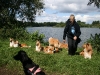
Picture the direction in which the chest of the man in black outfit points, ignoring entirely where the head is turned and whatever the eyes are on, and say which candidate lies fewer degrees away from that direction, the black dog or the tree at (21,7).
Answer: the black dog

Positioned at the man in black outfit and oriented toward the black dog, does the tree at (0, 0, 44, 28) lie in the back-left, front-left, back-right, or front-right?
back-right

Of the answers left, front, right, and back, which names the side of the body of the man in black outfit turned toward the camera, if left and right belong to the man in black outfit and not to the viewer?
front

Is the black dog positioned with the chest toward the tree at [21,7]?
no

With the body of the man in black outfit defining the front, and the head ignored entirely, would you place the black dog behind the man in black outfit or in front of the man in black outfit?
in front
